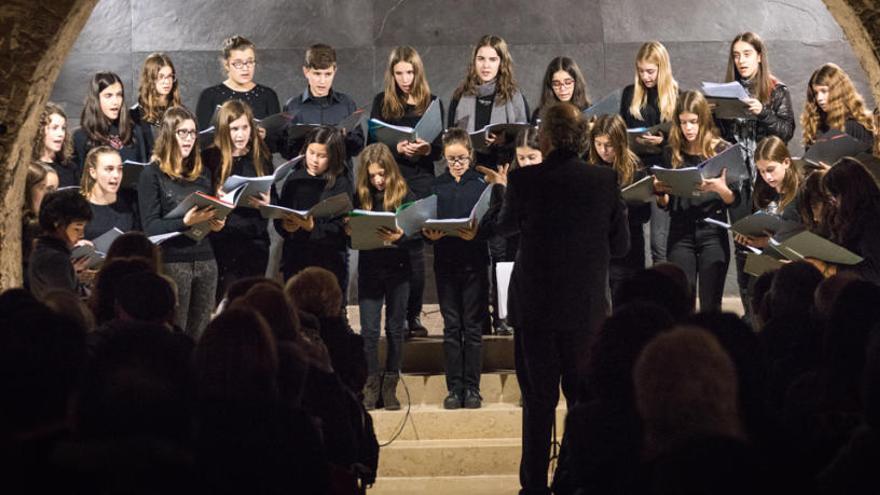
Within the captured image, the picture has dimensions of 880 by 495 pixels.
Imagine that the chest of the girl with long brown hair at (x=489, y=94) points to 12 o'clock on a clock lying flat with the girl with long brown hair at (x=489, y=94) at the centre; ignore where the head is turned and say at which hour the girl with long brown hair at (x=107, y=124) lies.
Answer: the girl with long brown hair at (x=107, y=124) is roughly at 3 o'clock from the girl with long brown hair at (x=489, y=94).

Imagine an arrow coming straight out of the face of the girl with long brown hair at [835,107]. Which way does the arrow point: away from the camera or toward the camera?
toward the camera

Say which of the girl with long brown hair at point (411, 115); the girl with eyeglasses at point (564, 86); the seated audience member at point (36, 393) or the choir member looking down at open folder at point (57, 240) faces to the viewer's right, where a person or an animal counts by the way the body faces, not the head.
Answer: the choir member looking down at open folder at point (57, 240)

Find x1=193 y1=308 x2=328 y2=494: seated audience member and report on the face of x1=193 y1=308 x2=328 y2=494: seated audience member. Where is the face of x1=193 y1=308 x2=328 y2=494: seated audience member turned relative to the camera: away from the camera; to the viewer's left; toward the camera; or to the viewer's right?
away from the camera

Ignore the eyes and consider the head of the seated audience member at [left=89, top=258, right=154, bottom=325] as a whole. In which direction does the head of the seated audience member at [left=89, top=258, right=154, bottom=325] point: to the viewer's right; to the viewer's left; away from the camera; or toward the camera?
away from the camera

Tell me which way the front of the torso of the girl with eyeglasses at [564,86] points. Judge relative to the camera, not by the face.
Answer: toward the camera

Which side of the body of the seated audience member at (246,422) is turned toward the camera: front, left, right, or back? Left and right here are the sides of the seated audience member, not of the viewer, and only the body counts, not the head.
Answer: back

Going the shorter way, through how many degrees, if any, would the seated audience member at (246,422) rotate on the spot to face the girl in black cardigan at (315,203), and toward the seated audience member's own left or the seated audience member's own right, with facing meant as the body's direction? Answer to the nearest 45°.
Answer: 0° — they already face them

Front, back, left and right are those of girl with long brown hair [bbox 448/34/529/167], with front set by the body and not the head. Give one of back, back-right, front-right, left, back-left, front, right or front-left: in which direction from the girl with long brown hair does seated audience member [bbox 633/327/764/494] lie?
front

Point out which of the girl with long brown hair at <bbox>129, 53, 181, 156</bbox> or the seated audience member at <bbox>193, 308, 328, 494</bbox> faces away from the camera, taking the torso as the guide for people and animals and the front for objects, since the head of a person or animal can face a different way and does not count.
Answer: the seated audience member

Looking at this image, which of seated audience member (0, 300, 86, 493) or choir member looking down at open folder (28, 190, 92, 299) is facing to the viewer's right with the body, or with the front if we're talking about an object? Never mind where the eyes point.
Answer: choir member looking down at open folder (28, 190, 92, 299)

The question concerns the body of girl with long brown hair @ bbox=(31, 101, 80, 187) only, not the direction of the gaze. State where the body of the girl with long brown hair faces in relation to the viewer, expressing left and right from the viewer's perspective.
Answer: facing the viewer and to the right of the viewer
